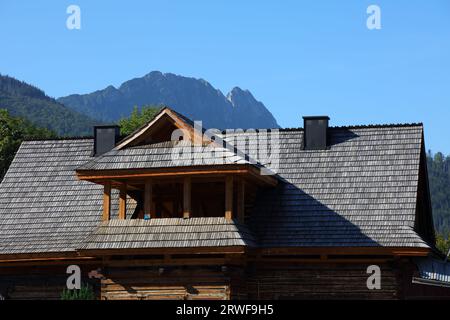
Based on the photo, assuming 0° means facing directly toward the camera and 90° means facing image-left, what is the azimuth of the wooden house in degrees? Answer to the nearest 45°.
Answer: approximately 0°
